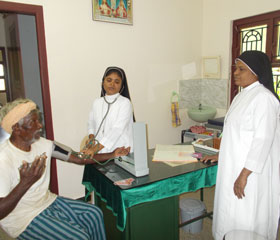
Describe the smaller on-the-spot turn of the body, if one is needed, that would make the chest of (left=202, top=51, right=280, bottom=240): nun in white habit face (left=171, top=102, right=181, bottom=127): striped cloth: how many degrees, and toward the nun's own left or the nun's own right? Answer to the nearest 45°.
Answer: approximately 45° to the nun's own right

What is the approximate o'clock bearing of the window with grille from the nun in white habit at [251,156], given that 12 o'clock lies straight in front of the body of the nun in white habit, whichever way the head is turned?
The window with grille is roughly at 3 o'clock from the nun in white habit.

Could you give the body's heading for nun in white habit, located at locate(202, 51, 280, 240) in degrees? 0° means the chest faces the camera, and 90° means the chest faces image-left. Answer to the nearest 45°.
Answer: approximately 90°

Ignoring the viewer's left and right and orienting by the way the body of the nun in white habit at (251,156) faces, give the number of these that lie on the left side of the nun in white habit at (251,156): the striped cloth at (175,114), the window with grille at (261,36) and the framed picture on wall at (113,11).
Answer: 0

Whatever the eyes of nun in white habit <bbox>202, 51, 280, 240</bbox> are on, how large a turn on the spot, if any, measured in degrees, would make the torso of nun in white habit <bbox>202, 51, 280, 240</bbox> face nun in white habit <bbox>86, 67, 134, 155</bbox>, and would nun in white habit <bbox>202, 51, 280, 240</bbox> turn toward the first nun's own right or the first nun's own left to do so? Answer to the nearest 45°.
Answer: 0° — they already face them

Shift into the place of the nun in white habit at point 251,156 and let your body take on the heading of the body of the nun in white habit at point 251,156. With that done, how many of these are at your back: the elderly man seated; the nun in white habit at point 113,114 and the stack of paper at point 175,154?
0

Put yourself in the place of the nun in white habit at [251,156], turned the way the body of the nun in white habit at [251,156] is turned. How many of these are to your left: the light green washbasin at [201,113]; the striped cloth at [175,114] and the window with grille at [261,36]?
0

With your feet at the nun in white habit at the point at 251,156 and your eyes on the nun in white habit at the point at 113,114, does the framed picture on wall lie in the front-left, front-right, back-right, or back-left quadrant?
front-right

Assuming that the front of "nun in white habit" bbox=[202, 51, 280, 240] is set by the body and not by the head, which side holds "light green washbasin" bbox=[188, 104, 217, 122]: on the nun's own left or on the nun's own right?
on the nun's own right

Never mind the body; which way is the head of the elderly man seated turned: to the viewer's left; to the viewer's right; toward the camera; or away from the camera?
to the viewer's right

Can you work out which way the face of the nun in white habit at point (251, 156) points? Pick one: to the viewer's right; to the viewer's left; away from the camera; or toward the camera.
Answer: to the viewer's left

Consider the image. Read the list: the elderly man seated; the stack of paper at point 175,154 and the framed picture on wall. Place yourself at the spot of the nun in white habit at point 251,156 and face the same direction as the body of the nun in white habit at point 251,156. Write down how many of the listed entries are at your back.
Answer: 0
